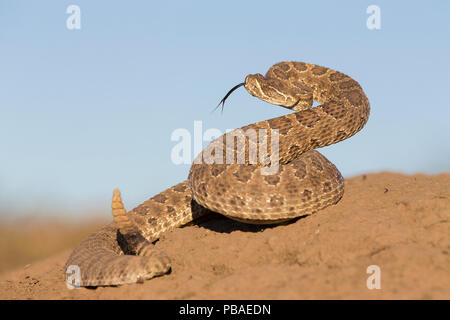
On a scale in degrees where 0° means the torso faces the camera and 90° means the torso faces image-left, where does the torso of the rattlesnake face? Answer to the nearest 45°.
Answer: approximately 90°
